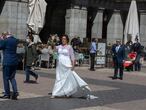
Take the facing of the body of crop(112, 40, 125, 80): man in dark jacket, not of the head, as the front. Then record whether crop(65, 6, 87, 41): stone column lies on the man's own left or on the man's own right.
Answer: on the man's own right

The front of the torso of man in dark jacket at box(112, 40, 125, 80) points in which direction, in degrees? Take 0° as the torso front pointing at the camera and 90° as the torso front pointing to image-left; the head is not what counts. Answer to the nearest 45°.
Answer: approximately 45°

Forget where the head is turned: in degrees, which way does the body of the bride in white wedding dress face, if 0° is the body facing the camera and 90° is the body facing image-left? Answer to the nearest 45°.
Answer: approximately 45°

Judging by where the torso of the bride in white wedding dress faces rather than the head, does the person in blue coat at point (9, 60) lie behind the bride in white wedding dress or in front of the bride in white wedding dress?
in front

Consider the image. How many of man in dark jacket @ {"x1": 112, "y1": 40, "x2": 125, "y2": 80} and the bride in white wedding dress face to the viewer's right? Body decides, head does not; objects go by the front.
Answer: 0

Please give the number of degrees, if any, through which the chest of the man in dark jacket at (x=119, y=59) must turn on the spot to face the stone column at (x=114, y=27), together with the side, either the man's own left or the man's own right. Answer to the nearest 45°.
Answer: approximately 135° to the man's own right
